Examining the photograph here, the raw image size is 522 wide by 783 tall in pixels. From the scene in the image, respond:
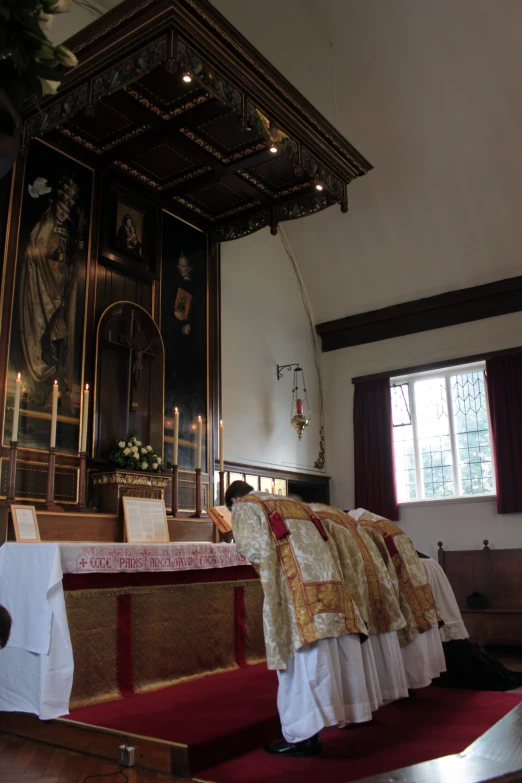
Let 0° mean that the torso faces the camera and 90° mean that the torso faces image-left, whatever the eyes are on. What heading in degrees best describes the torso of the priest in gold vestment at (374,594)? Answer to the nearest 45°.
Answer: approximately 135°

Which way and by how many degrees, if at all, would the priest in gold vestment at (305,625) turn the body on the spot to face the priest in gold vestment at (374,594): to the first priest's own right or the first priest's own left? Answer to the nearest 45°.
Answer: approximately 90° to the first priest's own right

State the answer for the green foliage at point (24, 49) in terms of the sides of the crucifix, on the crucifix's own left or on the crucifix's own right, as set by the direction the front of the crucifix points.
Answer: on the crucifix's own right

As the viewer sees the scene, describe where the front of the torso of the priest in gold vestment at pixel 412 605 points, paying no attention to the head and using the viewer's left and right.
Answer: facing away from the viewer and to the left of the viewer

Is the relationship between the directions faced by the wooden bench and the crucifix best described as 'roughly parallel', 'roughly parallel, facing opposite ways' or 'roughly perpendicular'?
roughly perpendicular

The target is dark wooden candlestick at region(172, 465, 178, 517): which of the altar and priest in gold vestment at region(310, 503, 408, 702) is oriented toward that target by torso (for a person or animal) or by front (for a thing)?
the priest in gold vestment

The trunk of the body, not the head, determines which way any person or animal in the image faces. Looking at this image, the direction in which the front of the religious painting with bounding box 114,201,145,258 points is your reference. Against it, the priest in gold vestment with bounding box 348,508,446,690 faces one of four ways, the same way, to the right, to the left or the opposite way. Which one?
the opposite way

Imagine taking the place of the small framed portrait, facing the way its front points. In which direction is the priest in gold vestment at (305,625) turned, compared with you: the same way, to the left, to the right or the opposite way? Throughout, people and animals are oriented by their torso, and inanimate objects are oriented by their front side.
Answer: the opposite way

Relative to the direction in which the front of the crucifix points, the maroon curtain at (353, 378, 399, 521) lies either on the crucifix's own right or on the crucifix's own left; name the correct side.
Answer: on the crucifix's own left
